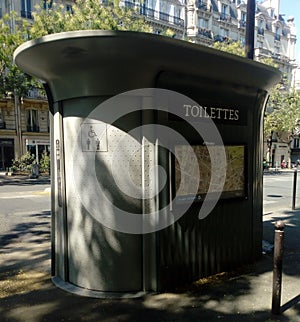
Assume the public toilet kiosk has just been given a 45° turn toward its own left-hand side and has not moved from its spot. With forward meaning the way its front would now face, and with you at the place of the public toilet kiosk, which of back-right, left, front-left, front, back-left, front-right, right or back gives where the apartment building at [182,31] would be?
back

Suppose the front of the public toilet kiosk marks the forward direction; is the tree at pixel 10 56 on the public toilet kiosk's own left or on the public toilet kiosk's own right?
on the public toilet kiosk's own right

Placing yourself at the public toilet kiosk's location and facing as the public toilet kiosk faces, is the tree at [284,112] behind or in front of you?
behind

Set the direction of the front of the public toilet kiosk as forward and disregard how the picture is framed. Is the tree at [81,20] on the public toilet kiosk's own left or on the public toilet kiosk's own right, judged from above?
on the public toilet kiosk's own right

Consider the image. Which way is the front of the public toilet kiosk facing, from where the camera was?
facing the viewer and to the left of the viewer

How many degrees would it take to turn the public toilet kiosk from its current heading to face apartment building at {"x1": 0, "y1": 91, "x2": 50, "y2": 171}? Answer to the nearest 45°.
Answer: approximately 90° to its right
